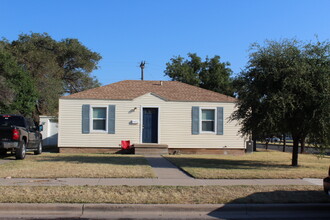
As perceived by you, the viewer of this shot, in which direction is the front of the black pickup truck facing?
facing away from the viewer and to the right of the viewer

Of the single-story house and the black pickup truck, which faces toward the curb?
the single-story house

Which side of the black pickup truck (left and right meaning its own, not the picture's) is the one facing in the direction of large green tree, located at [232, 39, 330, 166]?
right

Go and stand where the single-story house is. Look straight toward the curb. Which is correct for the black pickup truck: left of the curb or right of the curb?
right

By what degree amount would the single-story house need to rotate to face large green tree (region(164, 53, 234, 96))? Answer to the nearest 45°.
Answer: approximately 180°

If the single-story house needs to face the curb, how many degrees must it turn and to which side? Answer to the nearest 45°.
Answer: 0° — it already faces it

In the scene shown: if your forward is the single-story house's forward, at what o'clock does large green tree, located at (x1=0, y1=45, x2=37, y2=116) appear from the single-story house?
The large green tree is roughly at 4 o'clock from the single-story house.

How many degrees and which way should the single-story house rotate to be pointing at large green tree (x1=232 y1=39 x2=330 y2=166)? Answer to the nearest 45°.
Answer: approximately 45° to its left

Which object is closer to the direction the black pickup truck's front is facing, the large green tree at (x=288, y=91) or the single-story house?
the single-story house

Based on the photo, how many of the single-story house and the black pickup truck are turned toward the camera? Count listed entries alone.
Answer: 1
